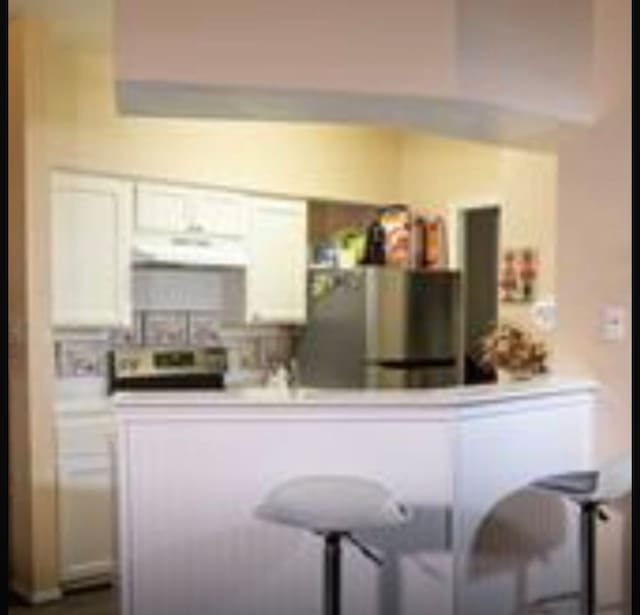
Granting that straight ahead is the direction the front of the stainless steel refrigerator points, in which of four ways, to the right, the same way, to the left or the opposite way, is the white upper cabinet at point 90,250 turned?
the same way

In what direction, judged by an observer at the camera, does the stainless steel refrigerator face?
facing the viewer and to the right of the viewer

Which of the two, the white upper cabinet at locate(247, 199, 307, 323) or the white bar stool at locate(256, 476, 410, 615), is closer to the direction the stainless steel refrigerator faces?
the white bar stool

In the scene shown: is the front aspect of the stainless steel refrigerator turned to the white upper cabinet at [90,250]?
no

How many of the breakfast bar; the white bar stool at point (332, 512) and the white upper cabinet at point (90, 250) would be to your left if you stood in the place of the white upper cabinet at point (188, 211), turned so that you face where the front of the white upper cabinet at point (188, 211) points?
0

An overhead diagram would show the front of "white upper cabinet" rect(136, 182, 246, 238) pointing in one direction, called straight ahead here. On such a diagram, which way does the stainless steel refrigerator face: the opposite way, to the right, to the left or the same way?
the same way

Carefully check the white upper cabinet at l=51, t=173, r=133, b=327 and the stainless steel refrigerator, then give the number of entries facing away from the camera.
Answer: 0

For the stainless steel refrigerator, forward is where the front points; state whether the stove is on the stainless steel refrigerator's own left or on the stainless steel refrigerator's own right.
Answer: on the stainless steel refrigerator's own right

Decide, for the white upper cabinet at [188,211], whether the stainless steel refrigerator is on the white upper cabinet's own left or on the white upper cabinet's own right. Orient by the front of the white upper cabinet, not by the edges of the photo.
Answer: on the white upper cabinet's own left

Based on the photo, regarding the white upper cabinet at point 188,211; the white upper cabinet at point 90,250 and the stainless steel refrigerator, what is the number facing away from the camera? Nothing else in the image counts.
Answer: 0

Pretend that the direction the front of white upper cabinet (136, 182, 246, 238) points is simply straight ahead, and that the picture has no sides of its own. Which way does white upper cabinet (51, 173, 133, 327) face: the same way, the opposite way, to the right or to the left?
the same way

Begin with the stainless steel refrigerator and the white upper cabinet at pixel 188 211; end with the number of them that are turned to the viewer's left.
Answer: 0

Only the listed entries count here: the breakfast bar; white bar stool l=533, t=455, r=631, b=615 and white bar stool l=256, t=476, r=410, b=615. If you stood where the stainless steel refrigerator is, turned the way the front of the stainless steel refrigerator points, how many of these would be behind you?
0

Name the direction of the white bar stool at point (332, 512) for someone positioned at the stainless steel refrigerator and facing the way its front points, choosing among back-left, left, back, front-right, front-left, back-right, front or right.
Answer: front-right
